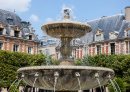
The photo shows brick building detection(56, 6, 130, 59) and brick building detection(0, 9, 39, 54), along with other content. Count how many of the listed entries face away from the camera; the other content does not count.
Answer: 0

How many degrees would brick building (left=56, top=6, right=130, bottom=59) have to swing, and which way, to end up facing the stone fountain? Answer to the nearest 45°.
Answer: approximately 45° to its left

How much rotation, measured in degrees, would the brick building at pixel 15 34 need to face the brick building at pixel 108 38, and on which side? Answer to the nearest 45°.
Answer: approximately 45° to its left

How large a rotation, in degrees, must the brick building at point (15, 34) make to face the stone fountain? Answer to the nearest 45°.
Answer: approximately 45° to its right

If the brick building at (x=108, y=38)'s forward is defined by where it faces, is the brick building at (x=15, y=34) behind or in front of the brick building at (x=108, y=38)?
in front
